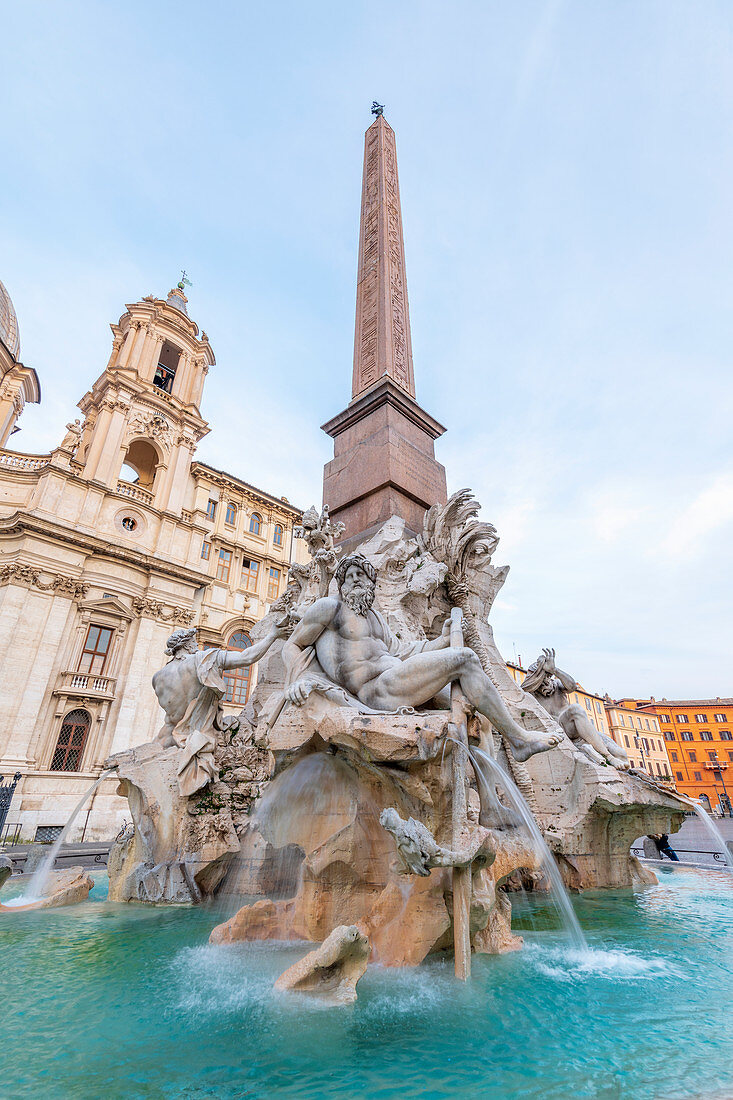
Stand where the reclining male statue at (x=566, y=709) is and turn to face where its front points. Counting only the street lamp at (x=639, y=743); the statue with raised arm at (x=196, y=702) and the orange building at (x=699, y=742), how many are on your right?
1

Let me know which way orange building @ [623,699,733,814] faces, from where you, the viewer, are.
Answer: facing the viewer

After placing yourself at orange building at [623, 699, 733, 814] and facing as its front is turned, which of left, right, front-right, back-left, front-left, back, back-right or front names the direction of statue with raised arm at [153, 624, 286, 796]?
front

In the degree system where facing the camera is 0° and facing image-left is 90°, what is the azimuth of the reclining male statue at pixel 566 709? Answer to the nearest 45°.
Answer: approximately 315°

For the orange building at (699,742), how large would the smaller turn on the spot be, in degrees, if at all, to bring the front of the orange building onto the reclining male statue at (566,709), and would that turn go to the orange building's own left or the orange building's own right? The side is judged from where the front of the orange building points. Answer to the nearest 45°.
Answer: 0° — it already faces it

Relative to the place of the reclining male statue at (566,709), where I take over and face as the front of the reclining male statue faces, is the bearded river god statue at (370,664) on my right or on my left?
on my right

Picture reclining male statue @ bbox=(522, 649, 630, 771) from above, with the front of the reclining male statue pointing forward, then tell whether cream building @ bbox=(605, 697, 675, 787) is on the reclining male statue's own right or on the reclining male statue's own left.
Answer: on the reclining male statue's own left
